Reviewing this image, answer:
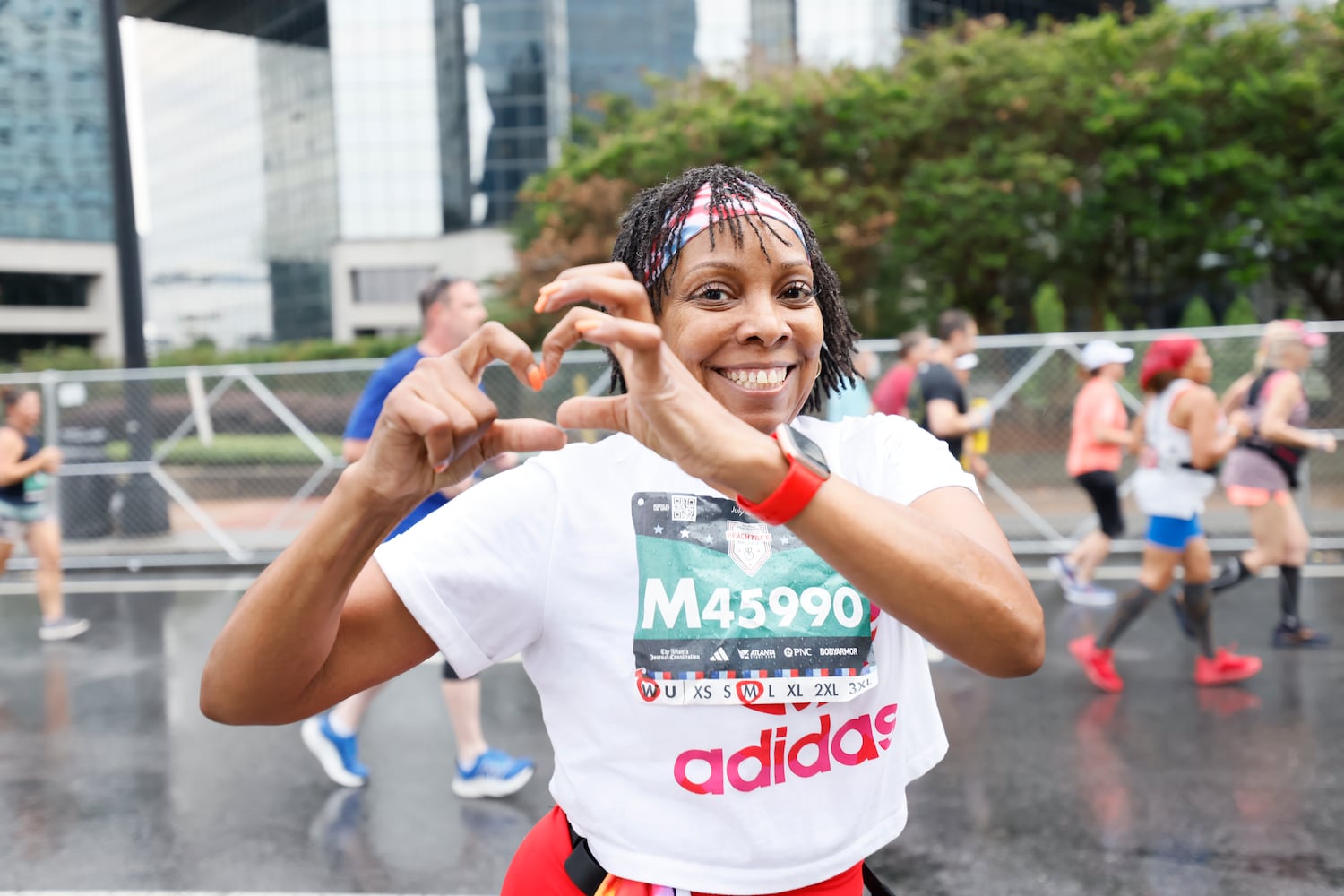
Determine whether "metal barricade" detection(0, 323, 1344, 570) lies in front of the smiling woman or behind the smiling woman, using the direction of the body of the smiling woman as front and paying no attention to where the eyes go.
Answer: behind

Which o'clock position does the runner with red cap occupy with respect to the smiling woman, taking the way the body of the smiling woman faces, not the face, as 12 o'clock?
The runner with red cap is roughly at 7 o'clock from the smiling woman.

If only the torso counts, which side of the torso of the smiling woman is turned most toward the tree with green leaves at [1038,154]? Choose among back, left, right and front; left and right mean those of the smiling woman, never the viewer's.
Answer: back

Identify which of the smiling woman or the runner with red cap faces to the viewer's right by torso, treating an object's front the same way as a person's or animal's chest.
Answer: the runner with red cap

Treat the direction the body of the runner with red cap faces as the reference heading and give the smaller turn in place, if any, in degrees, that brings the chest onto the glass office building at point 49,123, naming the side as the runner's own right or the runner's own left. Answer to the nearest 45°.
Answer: approximately 135° to the runner's own left

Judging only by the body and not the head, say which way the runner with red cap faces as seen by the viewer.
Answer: to the viewer's right

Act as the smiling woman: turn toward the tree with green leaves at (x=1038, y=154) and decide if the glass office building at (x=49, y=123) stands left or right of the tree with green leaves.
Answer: left
